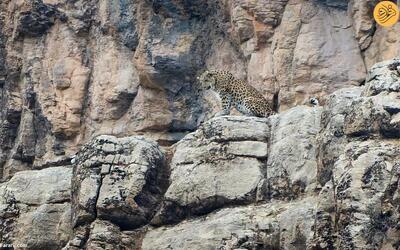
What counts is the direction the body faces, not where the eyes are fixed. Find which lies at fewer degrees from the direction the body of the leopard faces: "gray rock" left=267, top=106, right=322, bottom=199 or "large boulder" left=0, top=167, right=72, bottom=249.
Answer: the large boulder

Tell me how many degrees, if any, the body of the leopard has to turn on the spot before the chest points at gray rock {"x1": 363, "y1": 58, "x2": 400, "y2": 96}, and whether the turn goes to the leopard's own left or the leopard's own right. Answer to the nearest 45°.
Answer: approximately 135° to the leopard's own left

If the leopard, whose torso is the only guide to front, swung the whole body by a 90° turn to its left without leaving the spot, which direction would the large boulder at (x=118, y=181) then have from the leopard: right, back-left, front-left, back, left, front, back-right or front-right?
front-right

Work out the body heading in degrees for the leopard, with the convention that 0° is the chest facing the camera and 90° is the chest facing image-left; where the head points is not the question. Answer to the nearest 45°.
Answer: approximately 90°
